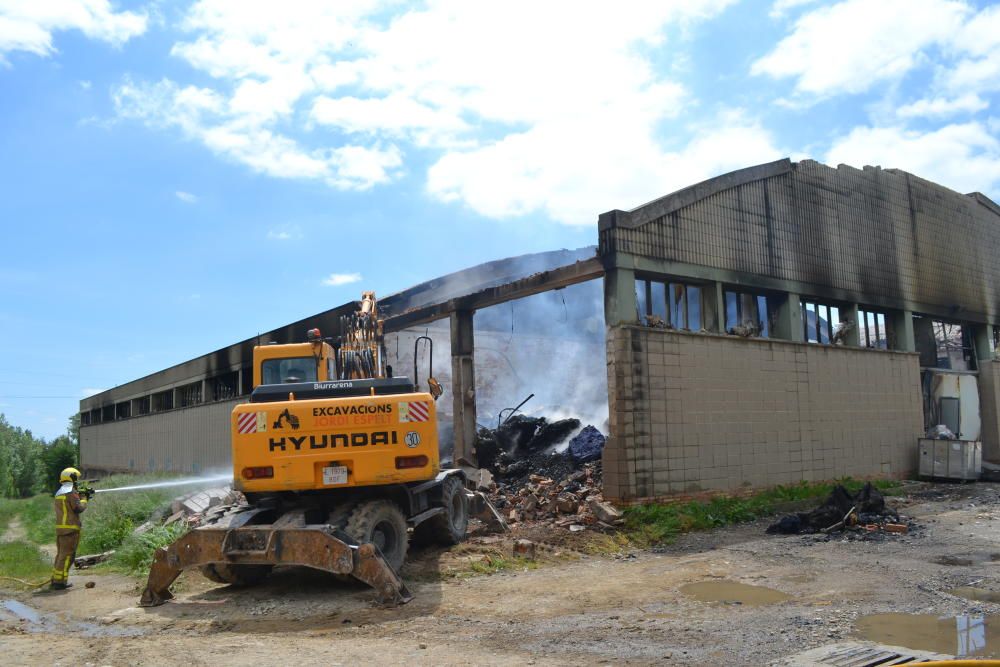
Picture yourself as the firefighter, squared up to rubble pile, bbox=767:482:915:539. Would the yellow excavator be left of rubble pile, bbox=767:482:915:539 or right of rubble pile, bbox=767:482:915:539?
right

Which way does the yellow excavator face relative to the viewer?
away from the camera

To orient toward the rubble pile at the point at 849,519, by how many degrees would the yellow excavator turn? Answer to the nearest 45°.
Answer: approximately 90° to its right

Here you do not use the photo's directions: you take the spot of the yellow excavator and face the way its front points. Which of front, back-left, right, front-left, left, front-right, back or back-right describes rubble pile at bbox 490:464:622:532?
front-right

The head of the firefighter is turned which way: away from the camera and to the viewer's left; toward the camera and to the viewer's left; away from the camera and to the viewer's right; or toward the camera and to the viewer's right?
away from the camera and to the viewer's right

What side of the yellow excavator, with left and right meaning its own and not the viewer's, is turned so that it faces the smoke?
front
